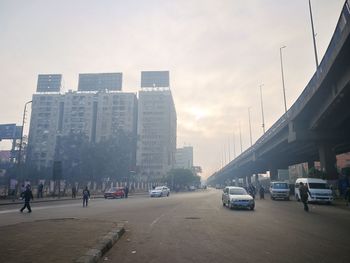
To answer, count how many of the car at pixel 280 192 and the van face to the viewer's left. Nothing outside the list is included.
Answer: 0

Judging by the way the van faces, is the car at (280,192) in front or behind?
behind

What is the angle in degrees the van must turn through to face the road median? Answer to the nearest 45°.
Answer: approximately 45° to its right

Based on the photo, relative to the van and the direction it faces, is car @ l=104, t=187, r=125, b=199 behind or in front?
behind
